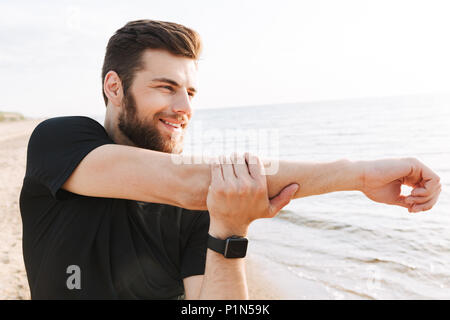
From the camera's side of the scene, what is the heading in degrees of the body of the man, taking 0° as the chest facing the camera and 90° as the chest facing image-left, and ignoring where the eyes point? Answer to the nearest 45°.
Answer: approximately 315°

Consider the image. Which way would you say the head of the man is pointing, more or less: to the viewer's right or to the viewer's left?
to the viewer's right
